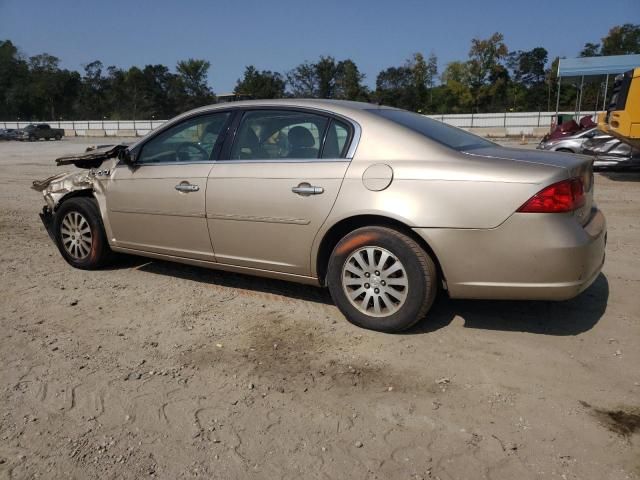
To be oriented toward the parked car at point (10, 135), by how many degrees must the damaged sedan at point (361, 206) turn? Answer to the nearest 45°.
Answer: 0° — it already faces it

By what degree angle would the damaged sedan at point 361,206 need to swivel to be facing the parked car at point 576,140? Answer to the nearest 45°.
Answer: approximately 90° to its right

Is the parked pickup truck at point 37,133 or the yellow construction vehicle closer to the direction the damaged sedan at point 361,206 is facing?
the parked pickup truck

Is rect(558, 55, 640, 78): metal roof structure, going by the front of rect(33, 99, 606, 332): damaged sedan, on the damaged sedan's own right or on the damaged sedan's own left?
on the damaged sedan's own right

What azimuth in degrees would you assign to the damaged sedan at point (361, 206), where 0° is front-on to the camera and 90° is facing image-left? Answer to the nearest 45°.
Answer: approximately 135°

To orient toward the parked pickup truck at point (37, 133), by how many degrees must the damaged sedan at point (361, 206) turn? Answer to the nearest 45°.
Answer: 0° — it already faces it

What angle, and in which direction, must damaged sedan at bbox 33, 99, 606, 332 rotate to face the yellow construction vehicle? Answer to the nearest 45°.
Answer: approximately 90° to its right

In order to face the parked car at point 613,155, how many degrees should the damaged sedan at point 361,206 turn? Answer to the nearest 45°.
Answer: approximately 90° to its right

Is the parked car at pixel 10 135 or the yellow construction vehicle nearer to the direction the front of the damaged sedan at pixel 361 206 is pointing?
the parked car
